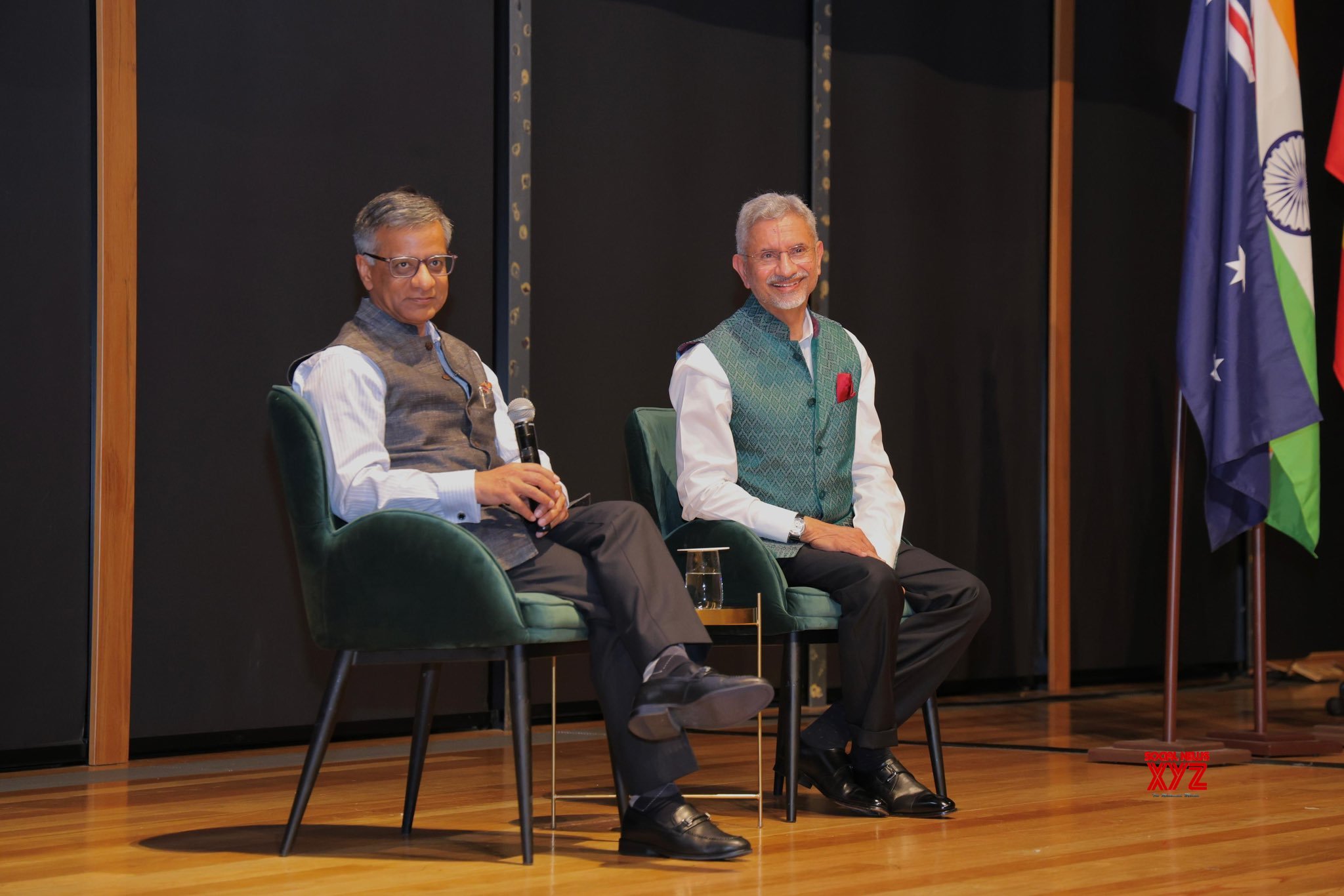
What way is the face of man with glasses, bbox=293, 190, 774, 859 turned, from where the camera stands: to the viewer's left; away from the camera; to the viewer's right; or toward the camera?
toward the camera

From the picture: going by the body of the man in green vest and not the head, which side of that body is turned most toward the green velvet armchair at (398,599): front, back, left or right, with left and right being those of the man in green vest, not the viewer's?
right

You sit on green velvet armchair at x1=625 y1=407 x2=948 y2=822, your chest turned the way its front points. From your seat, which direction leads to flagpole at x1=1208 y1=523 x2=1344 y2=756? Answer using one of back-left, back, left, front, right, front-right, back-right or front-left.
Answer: left

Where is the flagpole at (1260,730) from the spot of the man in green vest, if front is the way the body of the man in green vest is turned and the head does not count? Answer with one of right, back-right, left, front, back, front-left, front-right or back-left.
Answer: left

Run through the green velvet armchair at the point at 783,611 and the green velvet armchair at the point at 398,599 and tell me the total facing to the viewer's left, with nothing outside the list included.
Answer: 0

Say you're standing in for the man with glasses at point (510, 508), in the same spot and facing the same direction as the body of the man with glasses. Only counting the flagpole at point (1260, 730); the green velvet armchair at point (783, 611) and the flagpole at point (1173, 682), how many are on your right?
0

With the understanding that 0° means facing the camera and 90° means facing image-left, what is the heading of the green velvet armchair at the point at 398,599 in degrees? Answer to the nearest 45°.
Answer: approximately 270°

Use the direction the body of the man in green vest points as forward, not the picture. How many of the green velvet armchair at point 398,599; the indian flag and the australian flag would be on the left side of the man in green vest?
2

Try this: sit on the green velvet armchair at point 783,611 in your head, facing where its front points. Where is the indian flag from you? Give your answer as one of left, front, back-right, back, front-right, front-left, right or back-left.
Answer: left

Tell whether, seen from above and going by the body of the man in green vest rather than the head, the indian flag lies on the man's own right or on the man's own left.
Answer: on the man's own left

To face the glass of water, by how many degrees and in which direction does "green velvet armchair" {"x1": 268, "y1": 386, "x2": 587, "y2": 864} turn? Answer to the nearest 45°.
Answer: approximately 45° to its left

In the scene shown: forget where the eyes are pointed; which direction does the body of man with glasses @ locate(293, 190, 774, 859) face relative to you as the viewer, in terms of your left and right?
facing the viewer and to the right of the viewer

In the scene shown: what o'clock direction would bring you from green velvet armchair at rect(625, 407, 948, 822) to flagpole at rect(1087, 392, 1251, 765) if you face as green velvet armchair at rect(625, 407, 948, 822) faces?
The flagpole is roughly at 9 o'clock from the green velvet armchair.
